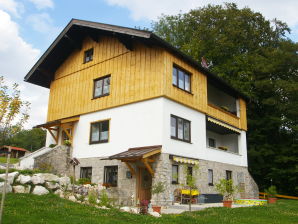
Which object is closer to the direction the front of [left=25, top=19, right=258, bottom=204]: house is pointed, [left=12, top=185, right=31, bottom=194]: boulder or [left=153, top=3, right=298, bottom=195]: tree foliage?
the boulder

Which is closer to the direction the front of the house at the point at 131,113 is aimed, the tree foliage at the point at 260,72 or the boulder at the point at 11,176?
the boulder

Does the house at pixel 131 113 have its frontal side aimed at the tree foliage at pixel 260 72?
no

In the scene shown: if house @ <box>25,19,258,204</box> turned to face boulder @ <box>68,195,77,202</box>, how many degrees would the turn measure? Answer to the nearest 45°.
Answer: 0° — it already faces it

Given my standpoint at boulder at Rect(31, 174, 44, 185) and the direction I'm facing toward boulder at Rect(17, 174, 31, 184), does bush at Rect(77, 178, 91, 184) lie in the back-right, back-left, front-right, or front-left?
back-right

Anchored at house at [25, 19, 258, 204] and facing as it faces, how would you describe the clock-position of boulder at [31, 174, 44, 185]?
The boulder is roughly at 12 o'clock from the house.

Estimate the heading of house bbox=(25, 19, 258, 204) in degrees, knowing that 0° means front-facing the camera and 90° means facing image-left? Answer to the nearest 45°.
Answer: approximately 45°

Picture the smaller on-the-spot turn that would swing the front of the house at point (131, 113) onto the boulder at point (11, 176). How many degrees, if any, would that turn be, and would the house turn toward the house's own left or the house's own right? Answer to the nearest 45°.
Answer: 0° — it already faces it

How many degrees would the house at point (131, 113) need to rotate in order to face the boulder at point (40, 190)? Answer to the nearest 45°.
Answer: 0° — it already faces it

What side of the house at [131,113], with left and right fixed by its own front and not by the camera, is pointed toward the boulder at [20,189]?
front
